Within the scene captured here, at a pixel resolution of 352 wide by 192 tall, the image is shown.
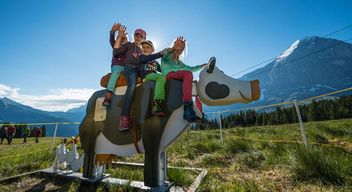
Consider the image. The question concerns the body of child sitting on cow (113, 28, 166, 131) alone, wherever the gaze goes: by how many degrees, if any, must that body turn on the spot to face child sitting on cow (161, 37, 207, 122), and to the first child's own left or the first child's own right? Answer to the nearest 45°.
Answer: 0° — they already face them

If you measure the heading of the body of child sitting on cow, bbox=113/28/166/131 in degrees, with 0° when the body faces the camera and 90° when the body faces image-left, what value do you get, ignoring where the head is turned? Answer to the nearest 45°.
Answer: approximately 315°

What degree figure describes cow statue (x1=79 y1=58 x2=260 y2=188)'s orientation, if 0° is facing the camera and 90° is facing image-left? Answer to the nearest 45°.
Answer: approximately 270°
